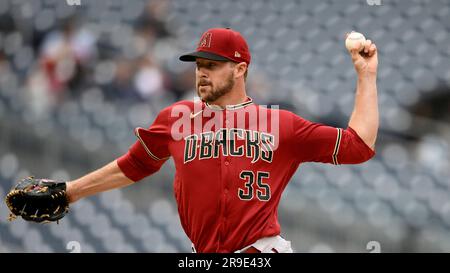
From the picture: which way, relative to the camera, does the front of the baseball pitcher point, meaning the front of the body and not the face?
toward the camera

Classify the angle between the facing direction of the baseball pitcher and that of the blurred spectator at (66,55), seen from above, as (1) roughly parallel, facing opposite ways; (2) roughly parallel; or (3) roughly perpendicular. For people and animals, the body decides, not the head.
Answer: roughly parallel

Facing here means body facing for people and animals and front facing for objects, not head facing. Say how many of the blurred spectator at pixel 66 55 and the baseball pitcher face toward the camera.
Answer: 2

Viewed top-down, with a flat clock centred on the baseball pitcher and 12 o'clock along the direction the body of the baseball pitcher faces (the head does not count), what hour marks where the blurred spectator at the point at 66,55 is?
The blurred spectator is roughly at 5 o'clock from the baseball pitcher.

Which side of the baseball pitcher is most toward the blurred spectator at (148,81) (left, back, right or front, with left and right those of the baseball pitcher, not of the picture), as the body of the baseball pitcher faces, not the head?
back

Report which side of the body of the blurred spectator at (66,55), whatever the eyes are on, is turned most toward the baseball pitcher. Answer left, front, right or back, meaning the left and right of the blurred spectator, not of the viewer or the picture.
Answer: front
